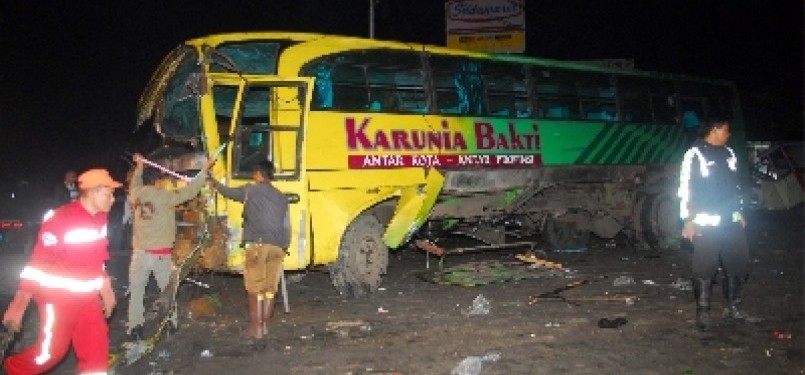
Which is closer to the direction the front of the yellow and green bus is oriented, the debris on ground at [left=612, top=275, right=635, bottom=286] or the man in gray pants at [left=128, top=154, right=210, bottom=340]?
the man in gray pants

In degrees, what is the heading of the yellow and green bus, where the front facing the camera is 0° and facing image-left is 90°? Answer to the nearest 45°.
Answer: approximately 45°

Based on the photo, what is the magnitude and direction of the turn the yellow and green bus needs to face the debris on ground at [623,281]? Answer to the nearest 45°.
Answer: approximately 135° to its left

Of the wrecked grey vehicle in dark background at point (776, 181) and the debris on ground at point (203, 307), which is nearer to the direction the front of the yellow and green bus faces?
the debris on ground

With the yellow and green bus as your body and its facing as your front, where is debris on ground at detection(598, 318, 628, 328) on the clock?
The debris on ground is roughly at 9 o'clock from the yellow and green bus.

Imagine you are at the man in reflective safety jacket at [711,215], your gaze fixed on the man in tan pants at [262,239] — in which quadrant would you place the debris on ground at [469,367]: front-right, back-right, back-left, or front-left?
front-left

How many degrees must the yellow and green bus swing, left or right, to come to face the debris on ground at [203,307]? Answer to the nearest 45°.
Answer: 0° — it already faces it

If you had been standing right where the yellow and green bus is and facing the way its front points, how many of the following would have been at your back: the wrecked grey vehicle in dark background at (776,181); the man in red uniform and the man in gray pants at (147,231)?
1

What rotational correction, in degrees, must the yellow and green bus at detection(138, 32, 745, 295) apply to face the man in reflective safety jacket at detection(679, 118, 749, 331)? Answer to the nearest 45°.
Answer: approximately 90° to its left

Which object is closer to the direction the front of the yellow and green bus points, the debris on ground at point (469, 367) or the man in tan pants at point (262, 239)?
the man in tan pants

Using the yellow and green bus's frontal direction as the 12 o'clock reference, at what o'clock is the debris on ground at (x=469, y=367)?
The debris on ground is roughly at 10 o'clock from the yellow and green bus.

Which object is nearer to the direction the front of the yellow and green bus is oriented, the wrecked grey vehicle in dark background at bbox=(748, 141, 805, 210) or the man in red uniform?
the man in red uniform

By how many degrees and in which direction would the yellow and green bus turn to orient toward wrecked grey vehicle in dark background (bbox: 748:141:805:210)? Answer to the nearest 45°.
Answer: approximately 180°
